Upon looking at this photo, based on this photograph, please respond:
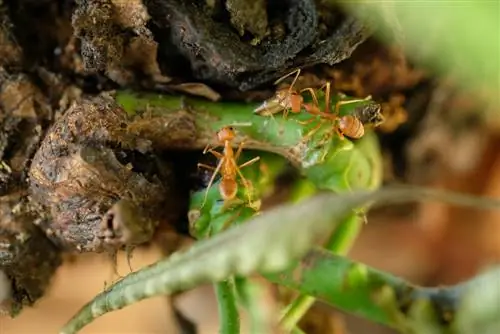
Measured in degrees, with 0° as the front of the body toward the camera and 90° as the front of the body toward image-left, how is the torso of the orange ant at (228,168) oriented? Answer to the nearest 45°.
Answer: approximately 180°
